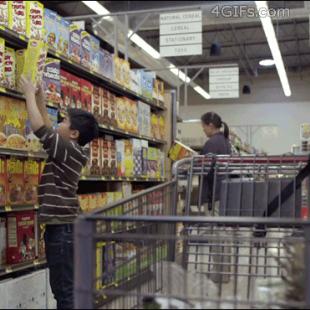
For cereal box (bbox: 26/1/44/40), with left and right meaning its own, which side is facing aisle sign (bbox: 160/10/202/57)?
left

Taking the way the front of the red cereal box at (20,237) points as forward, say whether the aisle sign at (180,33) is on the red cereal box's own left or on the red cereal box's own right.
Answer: on the red cereal box's own left

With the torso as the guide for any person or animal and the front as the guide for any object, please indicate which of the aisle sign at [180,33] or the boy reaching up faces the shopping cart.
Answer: the aisle sign

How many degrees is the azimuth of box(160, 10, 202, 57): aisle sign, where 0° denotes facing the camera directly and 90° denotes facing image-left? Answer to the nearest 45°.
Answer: approximately 0°

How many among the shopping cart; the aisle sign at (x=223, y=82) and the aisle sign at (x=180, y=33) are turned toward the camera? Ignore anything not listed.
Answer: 3

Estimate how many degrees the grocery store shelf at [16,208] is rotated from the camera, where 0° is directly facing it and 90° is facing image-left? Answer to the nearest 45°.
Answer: approximately 315°

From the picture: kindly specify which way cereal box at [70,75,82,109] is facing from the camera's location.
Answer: facing the viewer and to the right of the viewer

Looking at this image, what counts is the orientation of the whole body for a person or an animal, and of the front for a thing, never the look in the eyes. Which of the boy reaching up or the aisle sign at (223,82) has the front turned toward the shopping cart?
the aisle sign

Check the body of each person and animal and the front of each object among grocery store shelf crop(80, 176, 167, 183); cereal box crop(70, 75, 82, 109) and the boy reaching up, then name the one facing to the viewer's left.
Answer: the boy reaching up

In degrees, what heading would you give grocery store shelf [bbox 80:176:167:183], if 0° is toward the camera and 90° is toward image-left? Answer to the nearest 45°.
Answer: approximately 315°

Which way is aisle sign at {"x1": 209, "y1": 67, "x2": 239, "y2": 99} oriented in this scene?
toward the camera

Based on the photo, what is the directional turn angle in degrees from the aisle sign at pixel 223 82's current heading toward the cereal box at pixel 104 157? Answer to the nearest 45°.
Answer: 0° — it already faces it

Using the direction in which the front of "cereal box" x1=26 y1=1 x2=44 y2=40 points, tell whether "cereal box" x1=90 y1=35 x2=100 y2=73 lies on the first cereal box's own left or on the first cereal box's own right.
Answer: on the first cereal box's own left
